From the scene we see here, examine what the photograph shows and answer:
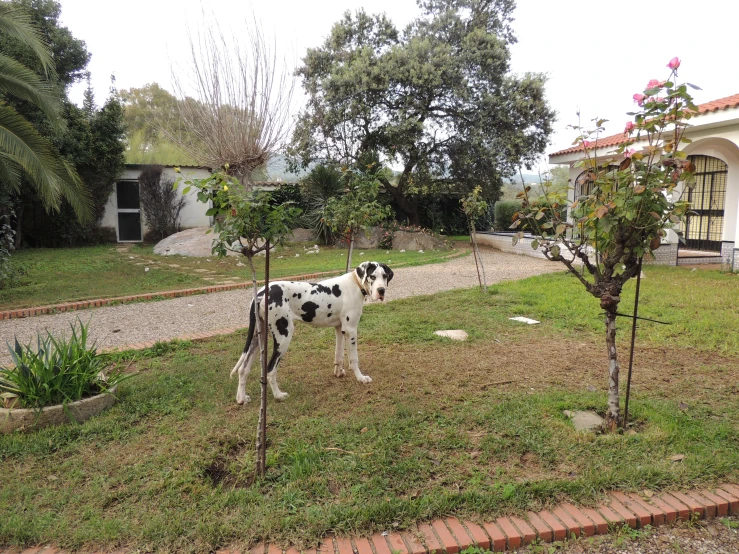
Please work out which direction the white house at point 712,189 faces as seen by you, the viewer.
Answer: facing the viewer and to the left of the viewer

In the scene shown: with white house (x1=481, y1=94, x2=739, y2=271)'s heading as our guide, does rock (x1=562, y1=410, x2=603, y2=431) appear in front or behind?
in front

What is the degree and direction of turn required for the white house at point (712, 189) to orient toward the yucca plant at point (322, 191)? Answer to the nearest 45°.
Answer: approximately 45° to its right

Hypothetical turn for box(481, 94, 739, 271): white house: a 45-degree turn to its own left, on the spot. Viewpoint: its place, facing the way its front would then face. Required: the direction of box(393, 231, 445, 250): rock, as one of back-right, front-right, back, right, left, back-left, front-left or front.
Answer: right

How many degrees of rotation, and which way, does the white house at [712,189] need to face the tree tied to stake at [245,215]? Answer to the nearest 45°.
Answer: approximately 45° to its left

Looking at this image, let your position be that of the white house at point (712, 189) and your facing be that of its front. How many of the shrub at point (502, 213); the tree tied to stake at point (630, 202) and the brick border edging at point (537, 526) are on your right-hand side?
1

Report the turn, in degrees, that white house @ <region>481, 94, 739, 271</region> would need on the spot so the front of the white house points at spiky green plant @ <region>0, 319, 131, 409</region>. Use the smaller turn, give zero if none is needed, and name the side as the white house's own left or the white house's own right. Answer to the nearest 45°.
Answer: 0° — it already faces it

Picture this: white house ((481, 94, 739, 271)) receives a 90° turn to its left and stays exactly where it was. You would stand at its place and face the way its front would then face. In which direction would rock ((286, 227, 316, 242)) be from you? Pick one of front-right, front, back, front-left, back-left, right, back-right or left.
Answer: back-right

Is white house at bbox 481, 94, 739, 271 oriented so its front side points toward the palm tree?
yes

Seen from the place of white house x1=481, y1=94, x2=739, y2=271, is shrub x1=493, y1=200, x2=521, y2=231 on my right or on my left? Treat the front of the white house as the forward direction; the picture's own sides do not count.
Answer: on my right

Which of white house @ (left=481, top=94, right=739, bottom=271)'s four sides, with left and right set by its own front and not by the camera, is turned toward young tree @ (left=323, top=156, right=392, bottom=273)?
front

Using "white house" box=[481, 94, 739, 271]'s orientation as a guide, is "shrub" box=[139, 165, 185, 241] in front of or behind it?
in front

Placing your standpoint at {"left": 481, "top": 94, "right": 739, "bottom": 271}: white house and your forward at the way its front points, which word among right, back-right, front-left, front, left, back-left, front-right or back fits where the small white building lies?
front-right

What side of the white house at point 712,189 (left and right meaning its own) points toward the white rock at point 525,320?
front

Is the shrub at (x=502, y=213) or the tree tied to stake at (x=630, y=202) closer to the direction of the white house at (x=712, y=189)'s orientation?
the tree tied to stake

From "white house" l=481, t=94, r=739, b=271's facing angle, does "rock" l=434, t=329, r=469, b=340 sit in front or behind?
in front
